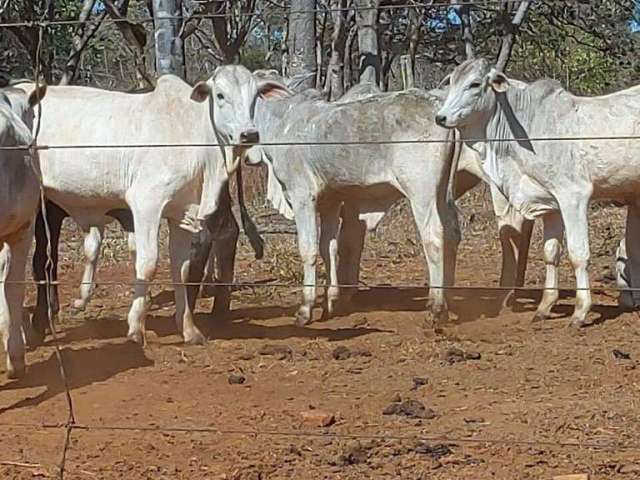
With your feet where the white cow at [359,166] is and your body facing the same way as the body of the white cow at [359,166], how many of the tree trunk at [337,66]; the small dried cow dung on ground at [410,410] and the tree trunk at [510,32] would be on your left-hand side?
1

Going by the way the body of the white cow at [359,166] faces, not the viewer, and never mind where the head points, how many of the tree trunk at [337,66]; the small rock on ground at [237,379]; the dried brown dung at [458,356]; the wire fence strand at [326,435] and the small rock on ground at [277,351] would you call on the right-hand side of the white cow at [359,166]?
1

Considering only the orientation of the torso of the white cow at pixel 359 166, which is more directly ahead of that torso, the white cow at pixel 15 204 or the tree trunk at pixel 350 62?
the white cow

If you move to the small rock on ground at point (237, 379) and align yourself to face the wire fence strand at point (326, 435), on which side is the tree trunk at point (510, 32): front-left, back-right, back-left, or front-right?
back-left

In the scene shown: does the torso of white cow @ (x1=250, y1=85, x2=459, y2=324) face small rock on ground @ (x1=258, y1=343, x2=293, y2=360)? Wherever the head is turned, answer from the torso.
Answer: no

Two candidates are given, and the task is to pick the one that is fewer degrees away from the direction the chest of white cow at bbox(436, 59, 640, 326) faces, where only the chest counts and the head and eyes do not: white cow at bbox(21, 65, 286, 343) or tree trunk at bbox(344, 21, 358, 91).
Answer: the white cow

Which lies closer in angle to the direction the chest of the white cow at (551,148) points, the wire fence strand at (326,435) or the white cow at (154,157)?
the white cow

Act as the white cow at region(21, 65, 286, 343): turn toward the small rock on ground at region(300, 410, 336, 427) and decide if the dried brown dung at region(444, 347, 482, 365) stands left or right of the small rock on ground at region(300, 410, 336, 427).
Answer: left

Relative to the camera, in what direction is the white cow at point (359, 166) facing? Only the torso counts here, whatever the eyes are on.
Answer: to the viewer's left

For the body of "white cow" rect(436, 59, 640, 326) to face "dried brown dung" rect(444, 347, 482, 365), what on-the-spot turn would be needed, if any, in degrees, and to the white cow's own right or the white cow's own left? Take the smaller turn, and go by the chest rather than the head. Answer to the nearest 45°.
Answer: approximately 90° to the white cow's own left

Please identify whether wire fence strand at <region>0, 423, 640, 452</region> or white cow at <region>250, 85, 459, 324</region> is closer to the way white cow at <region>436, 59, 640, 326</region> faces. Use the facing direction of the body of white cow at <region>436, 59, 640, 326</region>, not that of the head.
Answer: the white cow

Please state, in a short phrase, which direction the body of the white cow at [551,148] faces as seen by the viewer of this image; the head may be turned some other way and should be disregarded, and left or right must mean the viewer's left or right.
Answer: facing to the left of the viewer

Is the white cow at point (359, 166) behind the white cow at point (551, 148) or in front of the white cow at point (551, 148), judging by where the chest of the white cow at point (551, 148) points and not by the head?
in front

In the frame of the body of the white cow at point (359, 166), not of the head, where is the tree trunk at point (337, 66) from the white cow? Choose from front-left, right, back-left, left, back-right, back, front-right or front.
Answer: right

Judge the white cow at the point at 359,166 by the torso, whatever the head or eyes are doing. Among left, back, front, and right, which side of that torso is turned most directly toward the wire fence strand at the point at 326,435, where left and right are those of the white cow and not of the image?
left

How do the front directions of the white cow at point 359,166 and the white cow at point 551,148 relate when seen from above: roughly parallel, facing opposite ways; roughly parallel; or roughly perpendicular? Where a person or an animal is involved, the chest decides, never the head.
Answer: roughly parallel

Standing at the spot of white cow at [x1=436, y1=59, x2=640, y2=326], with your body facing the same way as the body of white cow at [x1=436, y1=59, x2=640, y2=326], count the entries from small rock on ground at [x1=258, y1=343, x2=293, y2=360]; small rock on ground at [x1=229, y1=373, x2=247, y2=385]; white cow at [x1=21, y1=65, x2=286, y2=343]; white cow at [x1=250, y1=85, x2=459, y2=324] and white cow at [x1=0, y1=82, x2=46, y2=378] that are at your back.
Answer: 0

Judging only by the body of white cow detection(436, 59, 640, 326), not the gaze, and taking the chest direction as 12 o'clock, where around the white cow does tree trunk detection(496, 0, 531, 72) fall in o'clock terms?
The tree trunk is roughly at 3 o'clock from the white cow.

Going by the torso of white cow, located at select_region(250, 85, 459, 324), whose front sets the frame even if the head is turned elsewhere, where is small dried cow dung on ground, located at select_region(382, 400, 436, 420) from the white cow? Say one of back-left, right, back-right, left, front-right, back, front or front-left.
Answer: left
